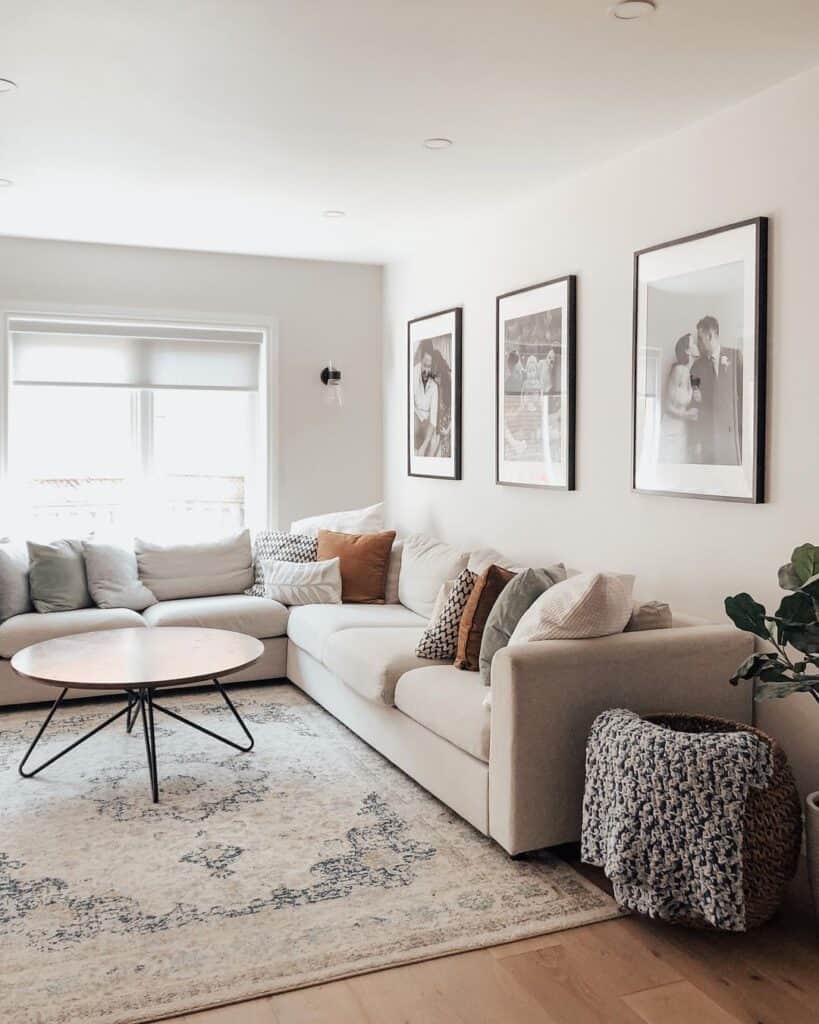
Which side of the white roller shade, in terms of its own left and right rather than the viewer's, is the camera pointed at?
front

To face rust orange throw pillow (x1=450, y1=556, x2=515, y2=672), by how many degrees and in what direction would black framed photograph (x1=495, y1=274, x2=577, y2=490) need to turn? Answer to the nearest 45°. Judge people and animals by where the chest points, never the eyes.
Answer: approximately 45° to its left

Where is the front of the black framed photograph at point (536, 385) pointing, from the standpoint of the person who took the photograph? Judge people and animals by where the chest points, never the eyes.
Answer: facing the viewer and to the left of the viewer

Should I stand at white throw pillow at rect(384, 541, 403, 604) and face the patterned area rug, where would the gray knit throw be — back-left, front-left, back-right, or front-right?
front-left

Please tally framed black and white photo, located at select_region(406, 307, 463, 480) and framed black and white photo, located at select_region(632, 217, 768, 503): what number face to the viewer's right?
0

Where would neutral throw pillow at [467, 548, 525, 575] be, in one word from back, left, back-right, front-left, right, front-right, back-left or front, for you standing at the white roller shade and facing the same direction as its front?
front-left

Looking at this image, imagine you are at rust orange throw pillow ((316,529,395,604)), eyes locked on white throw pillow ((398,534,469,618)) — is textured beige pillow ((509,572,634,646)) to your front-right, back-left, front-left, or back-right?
front-right

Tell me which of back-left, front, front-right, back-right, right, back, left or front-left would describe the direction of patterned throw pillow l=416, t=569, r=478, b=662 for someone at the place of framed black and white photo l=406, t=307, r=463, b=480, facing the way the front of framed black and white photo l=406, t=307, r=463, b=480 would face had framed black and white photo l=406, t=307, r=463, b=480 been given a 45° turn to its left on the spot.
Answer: front

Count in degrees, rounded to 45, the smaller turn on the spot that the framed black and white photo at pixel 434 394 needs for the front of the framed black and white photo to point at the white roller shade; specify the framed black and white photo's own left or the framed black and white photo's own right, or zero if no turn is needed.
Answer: approximately 45° to the framed black and white photo's own right
